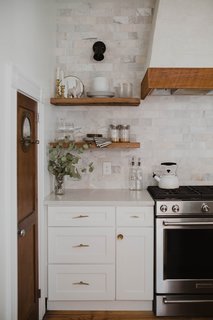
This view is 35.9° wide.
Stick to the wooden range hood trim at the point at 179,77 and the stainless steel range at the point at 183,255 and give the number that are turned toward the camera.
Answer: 2

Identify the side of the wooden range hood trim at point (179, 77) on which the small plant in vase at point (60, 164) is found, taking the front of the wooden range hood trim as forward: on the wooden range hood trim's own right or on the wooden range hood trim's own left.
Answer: on the wooden range hood trim's own right

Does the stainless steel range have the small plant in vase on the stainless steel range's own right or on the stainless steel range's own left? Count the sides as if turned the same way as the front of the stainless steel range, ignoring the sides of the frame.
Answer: on the stainless steel range's own right

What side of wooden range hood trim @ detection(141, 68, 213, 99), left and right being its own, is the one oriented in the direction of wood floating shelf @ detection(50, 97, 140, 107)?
right

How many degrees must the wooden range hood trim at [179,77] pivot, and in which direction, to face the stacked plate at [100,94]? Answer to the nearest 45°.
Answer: approximately 90° to its right

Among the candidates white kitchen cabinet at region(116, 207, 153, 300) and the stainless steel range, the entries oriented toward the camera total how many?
2

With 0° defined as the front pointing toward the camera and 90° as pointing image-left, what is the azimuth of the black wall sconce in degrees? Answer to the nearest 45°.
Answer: approximately 0°

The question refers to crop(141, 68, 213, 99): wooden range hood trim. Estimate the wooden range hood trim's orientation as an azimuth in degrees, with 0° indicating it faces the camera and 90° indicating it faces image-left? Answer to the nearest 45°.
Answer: approximately 0°

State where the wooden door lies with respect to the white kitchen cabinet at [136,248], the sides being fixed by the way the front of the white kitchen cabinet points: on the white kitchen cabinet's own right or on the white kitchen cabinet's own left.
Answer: on the white kitchen cabinet's own right
